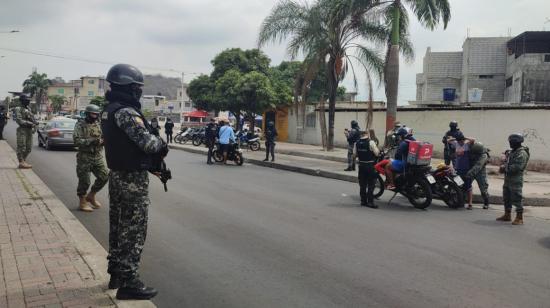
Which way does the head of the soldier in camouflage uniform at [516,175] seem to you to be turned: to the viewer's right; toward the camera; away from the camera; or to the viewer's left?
to the viewer's left

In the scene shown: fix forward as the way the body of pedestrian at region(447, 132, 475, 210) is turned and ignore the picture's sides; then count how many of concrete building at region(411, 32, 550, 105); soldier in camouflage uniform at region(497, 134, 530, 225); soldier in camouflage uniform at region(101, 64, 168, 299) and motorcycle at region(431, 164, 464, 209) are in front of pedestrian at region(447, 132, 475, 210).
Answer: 1

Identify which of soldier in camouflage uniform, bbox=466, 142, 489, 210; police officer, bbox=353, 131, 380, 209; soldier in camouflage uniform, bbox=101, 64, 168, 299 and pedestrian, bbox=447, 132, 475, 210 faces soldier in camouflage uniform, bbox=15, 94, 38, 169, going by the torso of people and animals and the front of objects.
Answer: soldier in camouflage uniform, bbox=466, 142, 489, 210

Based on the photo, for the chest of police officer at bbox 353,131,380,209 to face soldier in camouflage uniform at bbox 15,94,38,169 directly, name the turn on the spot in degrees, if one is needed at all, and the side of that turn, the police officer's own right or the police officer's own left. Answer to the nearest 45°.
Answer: approximately 135° to the police officer's own left

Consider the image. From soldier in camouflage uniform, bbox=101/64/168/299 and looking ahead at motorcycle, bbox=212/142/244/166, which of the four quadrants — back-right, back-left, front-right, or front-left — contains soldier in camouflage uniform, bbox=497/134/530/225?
front-right

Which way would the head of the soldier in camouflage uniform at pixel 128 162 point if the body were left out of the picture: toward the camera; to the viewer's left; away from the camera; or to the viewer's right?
to the viewer's right

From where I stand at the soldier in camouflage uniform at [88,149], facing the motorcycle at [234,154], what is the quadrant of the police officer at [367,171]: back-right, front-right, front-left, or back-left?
front-right

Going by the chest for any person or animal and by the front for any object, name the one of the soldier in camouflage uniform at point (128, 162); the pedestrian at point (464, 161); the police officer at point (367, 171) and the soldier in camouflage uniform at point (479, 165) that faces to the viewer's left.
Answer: the soldier in camouflage uniform at point (479, 165)

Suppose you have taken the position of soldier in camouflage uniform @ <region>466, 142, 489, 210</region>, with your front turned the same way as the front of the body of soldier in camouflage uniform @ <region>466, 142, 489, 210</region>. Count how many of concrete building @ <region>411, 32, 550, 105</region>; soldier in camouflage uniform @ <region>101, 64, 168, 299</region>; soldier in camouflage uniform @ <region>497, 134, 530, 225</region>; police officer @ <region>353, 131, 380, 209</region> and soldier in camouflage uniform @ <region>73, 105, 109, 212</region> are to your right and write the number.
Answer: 1

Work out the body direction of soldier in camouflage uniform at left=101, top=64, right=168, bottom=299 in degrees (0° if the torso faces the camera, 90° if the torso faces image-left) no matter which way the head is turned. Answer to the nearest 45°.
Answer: approximately 270°

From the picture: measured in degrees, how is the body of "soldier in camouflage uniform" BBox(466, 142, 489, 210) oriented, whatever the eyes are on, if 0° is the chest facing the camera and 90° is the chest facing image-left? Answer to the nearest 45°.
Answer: approximately 90°

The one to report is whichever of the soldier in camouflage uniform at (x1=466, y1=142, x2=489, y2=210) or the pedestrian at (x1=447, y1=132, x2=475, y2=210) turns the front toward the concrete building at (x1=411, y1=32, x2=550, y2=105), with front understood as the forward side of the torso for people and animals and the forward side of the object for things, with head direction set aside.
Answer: the pedestrian

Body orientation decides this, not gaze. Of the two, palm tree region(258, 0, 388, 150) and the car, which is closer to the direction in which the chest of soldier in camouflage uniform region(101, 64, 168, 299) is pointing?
the palm tree

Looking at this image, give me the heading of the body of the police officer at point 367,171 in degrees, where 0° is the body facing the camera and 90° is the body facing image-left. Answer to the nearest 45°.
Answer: approximately 225°

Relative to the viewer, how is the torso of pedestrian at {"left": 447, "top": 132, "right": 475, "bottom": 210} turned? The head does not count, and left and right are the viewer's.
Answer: facing the viewer
